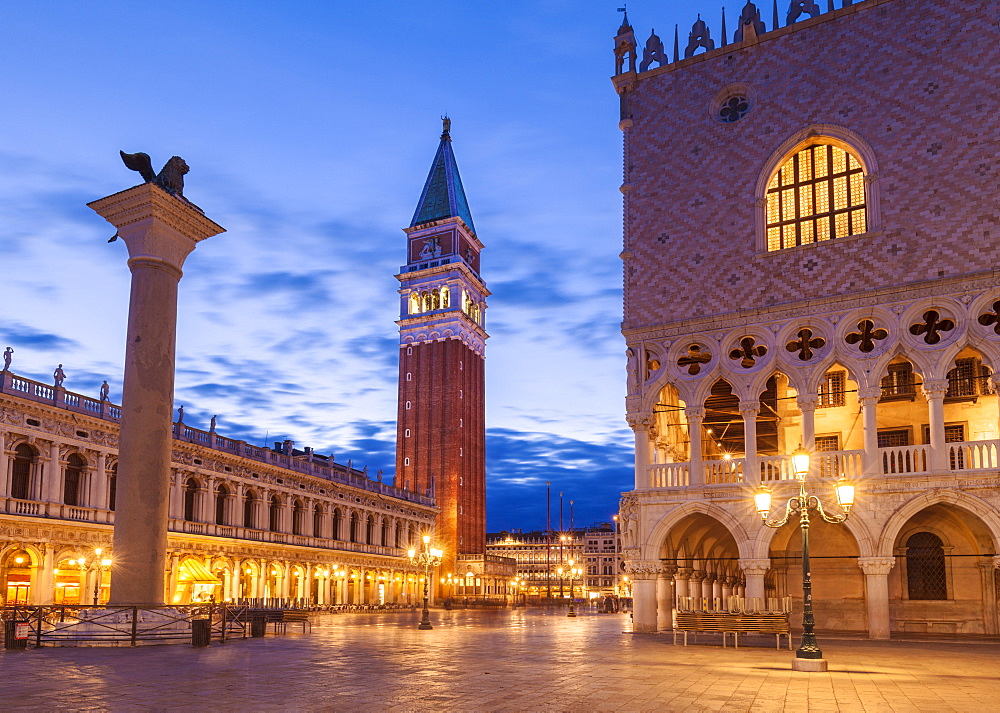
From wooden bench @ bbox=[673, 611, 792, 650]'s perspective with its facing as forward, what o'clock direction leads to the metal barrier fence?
The metal barrier fence is roughly at 2 o'clock from the wooden bench.

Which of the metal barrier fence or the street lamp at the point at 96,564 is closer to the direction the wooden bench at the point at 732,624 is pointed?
the metal barrier fence

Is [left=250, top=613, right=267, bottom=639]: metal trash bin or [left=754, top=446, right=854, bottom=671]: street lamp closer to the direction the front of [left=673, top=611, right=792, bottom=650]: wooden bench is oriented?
the street lamp

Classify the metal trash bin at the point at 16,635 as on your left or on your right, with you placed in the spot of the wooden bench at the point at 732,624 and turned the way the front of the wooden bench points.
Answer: on your right

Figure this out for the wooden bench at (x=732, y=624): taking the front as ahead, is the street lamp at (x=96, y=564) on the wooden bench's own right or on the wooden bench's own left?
on the wooden bench's own right

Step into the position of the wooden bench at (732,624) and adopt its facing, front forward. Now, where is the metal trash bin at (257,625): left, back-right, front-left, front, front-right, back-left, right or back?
right

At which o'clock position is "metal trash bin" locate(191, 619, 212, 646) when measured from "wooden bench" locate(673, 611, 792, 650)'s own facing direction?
The metal trash bin is roughly at 2 o'clock from the wooden bench.

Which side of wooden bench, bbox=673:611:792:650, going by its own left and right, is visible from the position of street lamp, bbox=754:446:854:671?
front
